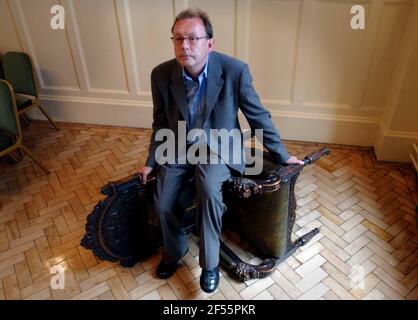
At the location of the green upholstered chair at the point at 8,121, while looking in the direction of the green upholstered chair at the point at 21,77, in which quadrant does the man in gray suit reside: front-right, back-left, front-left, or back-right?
back-right

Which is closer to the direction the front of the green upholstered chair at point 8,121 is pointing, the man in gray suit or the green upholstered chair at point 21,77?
the man in gray suit
